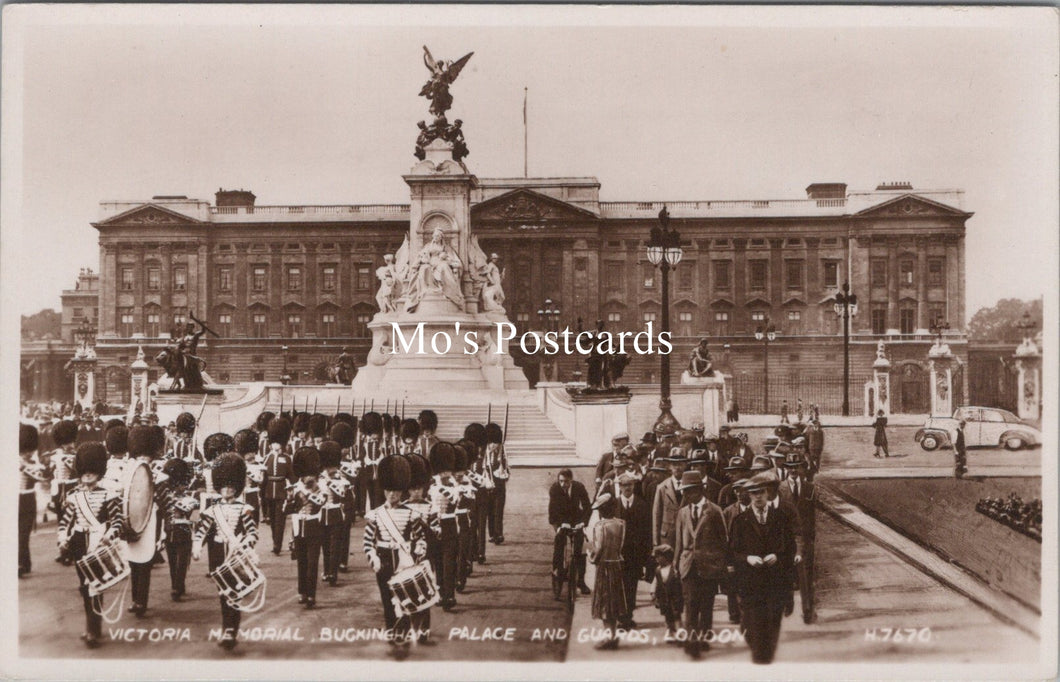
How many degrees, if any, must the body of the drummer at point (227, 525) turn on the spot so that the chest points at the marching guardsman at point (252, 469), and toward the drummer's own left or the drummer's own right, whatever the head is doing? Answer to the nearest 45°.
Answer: approximately 180°

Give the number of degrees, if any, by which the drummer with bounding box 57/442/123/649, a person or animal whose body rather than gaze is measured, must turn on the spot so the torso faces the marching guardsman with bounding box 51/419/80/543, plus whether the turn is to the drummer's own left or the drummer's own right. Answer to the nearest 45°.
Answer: approximately 135° to the drummer's own right

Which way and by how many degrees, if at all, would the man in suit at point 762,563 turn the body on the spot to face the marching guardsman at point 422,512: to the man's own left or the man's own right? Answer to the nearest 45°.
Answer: approximately 90° to the man's own right

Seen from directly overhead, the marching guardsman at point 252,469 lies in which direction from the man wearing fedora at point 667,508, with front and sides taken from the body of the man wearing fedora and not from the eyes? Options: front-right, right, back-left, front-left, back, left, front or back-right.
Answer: right

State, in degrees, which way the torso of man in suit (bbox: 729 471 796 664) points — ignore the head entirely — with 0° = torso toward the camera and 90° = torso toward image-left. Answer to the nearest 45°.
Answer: approximately 0°
